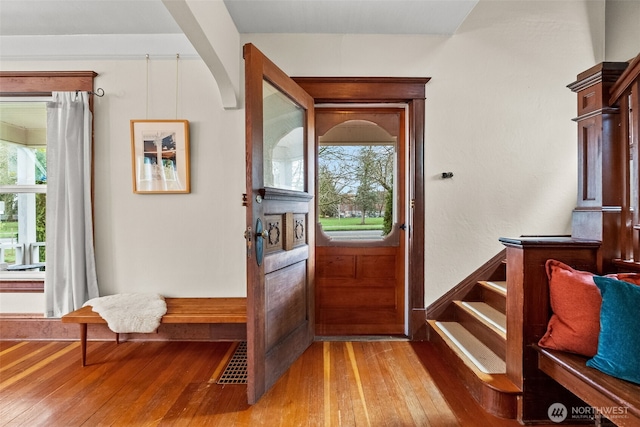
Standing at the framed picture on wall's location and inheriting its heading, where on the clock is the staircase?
The staircase is roughly at 10 o'clock from the framed picture on wall.

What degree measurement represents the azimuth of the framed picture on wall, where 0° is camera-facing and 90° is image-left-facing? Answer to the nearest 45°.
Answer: approximately 0°

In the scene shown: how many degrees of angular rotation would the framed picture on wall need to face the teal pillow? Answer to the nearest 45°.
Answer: approximately 45° to its left

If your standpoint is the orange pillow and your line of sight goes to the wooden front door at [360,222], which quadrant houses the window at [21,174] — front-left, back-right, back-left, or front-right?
front-left

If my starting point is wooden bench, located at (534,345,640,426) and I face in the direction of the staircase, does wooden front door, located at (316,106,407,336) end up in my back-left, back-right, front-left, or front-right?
front-left

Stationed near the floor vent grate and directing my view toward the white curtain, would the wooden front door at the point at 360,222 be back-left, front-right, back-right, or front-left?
back-right

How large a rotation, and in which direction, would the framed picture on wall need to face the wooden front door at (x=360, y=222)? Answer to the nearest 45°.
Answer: approximately 90° to its left

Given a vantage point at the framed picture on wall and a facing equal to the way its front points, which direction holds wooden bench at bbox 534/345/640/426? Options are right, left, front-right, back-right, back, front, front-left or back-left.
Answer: front-left
